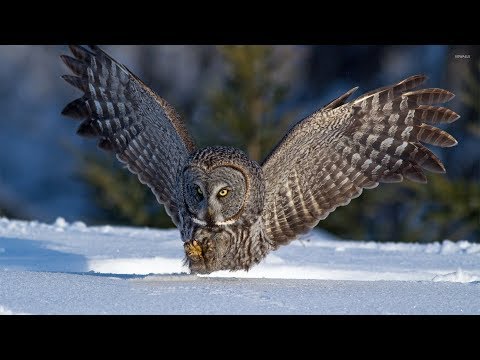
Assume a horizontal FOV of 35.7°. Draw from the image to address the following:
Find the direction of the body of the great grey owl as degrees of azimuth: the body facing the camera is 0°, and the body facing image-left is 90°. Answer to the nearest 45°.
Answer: approximately 45°
